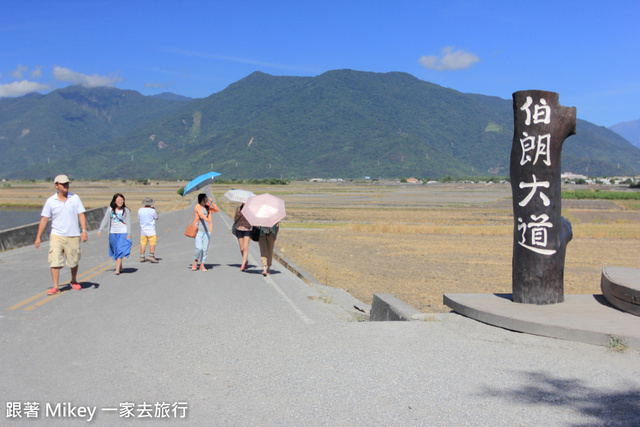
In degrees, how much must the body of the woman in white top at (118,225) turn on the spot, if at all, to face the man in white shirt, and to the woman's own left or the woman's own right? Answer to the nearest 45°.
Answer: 0° — they already face them

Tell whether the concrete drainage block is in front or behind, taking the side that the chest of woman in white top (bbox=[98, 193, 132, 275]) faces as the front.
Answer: in front

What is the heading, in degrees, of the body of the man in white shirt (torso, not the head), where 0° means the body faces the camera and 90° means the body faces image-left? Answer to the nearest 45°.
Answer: approximately 0°

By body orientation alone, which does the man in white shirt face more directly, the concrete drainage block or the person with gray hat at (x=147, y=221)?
the concrete drainage block

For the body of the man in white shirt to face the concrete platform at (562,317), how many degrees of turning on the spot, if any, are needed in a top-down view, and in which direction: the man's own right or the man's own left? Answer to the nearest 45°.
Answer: approximately 45° to the man's own left

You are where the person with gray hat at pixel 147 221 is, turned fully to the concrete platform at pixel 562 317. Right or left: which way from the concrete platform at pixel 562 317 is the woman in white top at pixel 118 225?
right

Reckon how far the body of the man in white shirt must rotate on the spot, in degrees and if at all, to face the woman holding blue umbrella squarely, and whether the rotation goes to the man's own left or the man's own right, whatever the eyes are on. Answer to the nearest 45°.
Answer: approximately 135° to the man's own left

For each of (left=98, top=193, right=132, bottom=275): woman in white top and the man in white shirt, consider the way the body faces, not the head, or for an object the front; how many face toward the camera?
2

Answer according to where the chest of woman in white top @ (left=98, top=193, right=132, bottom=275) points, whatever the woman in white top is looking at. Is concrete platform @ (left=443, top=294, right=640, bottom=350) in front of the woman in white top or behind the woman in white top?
in front

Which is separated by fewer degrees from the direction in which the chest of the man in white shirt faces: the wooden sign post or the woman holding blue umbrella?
the wooden sign post

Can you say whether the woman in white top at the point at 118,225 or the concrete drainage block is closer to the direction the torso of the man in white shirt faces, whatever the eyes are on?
the concrete drainage block

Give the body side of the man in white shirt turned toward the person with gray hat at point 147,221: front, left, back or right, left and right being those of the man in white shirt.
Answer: back
